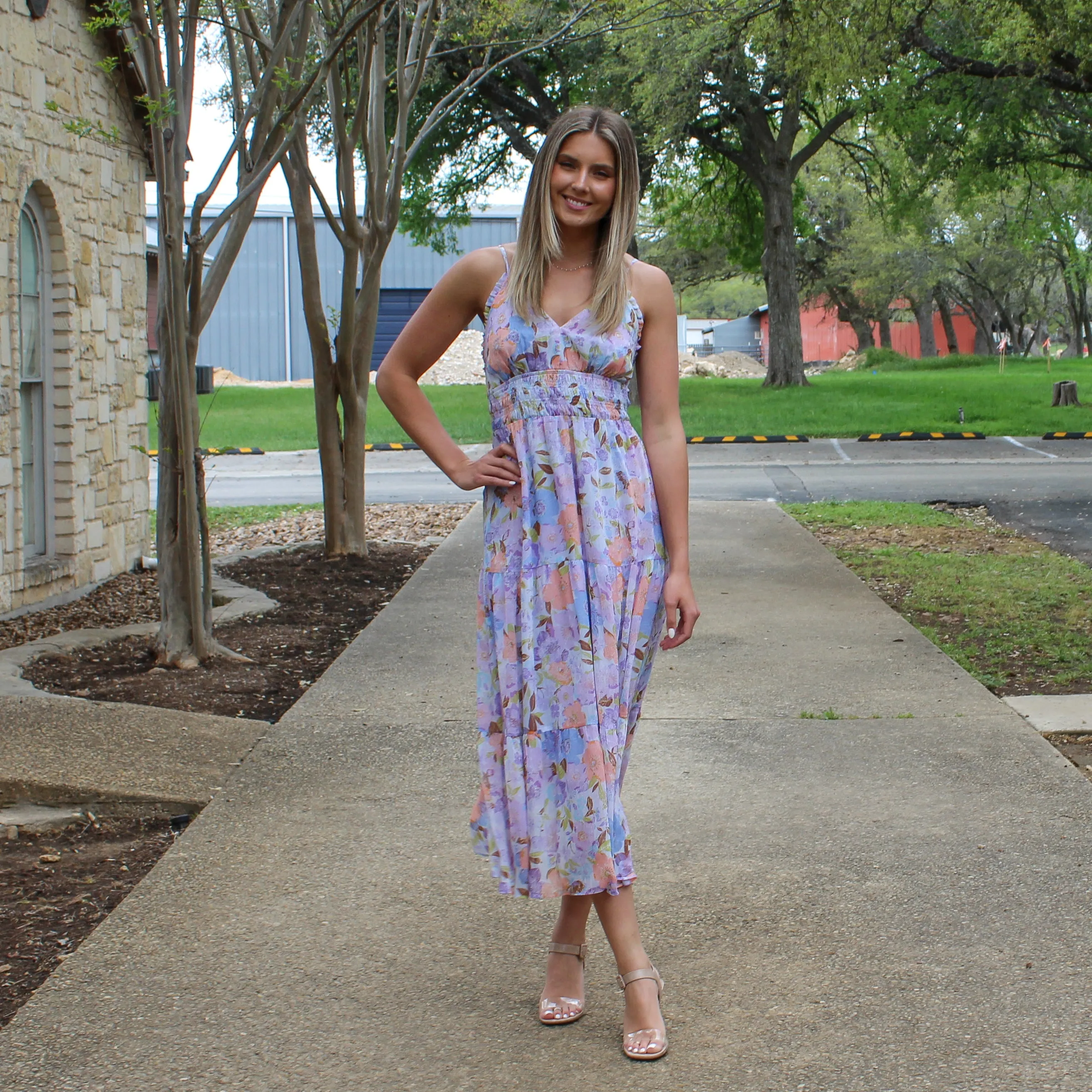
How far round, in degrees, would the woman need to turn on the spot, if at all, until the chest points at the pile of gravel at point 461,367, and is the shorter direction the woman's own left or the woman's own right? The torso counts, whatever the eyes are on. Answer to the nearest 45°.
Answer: approximately 180°

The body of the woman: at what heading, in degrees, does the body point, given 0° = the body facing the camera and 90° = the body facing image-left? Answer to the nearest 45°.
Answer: approximately 0°

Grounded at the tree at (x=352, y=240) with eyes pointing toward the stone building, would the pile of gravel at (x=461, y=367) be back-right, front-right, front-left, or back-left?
back-right

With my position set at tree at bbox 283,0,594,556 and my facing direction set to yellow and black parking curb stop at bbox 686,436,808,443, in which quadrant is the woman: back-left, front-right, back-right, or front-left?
back-right

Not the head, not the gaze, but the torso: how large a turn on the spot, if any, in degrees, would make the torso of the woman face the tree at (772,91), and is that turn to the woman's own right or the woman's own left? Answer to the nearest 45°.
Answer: approximately 180°

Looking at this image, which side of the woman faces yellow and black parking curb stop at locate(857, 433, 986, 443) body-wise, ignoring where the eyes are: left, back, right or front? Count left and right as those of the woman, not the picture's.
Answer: back

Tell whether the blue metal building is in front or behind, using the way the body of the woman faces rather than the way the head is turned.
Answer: behind

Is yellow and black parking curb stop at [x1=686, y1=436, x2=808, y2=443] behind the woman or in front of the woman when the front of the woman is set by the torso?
behind

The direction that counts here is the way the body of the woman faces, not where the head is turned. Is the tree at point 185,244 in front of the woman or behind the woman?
behind
